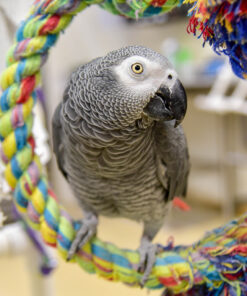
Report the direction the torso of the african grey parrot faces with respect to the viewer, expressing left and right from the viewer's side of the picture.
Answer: facing the viewer
